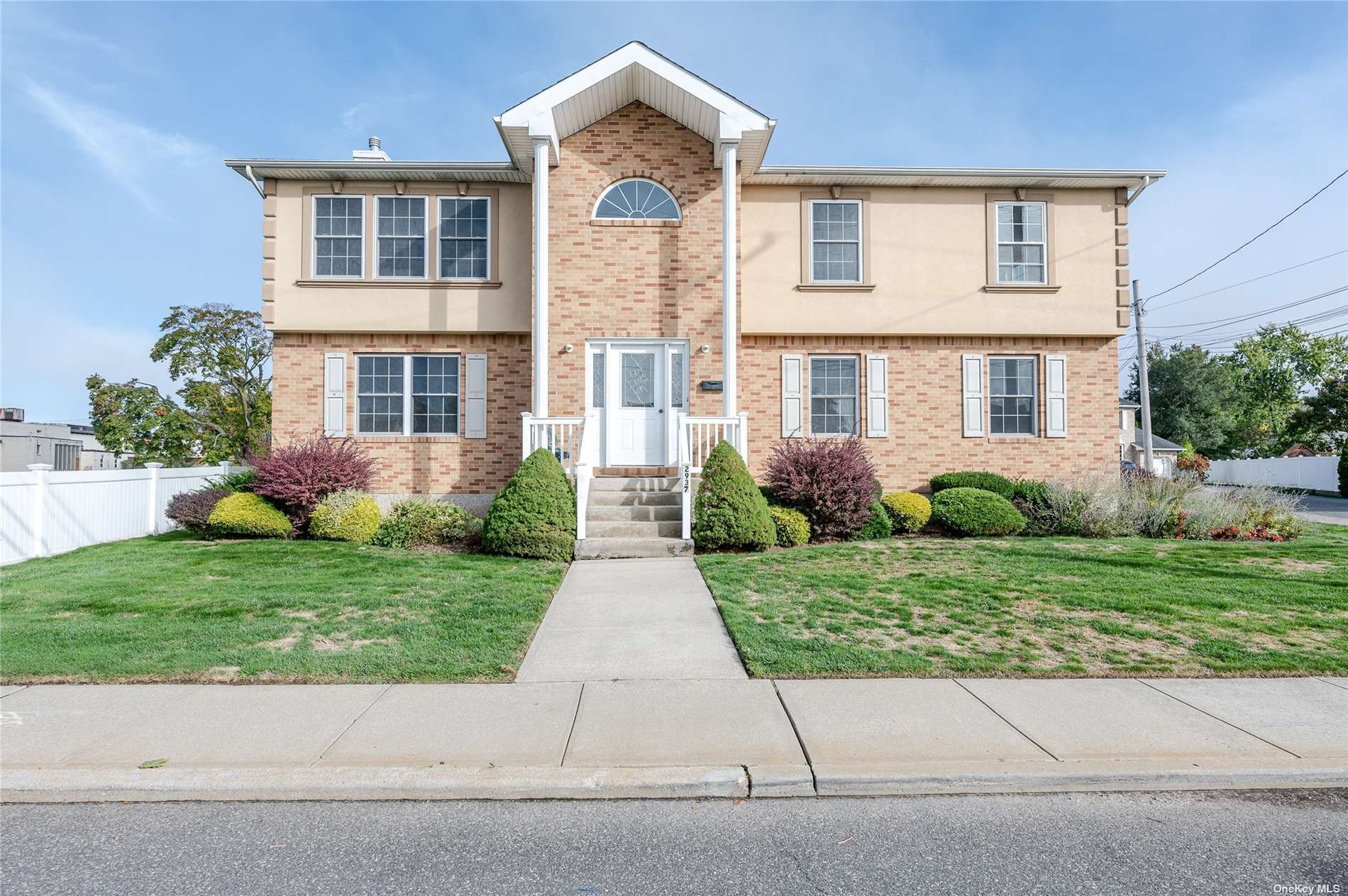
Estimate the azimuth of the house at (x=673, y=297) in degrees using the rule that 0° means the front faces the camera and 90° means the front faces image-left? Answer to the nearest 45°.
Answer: approximately 0°

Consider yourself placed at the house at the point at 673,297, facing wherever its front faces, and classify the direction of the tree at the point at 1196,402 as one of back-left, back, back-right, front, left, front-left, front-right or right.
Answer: back-left

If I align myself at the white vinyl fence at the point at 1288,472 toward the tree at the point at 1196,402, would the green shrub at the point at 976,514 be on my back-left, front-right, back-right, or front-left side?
back-left

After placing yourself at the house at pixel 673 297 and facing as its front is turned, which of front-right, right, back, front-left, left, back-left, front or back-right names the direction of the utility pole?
back-left

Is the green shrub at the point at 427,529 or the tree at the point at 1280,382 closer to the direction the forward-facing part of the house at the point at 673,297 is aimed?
the green shrub

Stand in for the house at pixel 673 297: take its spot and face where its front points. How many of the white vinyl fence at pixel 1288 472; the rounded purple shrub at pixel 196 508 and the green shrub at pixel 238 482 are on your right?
2

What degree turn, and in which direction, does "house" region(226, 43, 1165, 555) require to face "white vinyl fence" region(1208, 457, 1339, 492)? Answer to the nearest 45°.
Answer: approximately 135° to its left

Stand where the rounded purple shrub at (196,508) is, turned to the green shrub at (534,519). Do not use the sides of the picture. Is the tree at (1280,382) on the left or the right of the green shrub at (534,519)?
left

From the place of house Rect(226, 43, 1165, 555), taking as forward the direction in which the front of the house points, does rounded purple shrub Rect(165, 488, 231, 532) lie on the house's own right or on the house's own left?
on the house's own right

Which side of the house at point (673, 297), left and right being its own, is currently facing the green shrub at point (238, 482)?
right

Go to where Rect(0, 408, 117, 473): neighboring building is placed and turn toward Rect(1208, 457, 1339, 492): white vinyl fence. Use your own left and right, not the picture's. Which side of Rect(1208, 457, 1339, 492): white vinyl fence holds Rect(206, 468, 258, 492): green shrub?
right

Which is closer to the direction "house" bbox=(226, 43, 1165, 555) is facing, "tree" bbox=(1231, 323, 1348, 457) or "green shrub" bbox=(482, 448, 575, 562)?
the green shrub
